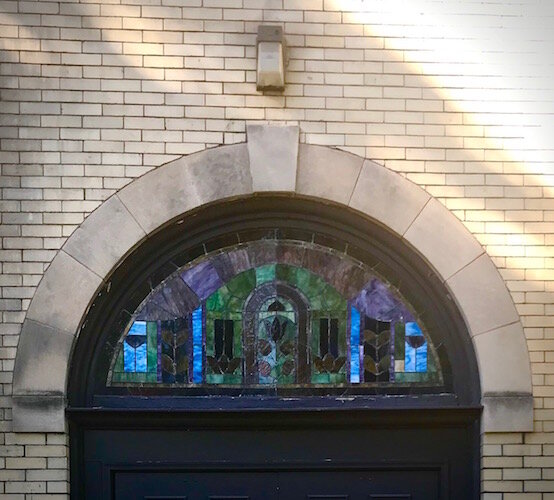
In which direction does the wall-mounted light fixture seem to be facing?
toward the camera

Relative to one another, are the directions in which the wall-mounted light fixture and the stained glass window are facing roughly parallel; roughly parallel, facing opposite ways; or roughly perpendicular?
roughly parallel

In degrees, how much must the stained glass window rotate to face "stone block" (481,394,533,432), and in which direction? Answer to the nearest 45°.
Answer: approximately 90° to its left

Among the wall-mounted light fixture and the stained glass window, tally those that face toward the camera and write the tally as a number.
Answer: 2

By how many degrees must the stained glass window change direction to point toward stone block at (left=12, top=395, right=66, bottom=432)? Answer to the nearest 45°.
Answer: approximately 90° to its right

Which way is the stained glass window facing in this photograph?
toward the camera
